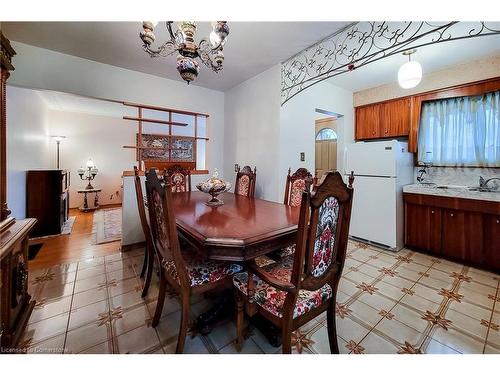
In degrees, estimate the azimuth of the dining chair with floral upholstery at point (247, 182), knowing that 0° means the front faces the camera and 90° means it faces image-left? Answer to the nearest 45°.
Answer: approximately 45°

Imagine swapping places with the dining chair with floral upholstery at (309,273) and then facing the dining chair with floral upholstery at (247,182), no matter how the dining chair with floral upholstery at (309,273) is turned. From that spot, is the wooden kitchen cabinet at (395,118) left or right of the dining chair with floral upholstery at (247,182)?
right

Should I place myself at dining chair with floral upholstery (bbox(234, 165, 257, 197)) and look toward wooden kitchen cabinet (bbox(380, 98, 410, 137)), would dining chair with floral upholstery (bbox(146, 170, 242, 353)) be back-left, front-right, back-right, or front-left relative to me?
back-right

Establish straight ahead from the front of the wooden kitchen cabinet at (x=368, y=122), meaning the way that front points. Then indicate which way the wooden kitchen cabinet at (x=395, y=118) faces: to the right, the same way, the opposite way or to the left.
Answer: the same way

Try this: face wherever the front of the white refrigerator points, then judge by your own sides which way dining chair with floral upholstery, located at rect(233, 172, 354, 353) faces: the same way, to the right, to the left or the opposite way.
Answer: to the right

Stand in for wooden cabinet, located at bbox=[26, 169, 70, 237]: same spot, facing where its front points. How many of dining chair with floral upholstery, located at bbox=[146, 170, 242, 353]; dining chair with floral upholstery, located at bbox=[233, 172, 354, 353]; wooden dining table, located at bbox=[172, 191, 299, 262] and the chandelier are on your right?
4

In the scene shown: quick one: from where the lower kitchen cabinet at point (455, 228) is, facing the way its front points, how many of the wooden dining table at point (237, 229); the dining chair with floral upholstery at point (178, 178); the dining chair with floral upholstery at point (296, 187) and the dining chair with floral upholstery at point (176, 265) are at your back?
0

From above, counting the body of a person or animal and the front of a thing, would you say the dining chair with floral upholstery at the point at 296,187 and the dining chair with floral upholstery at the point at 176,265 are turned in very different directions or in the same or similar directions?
very different directions

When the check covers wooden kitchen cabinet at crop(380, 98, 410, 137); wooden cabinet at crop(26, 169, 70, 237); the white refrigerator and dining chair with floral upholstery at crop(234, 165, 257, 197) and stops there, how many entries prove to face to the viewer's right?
1

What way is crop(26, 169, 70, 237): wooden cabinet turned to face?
to the viewer's right

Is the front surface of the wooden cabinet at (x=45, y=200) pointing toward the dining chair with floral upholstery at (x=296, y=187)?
no

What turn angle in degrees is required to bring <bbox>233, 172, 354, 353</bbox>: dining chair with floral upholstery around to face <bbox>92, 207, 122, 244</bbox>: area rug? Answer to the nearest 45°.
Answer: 0° — it already faces it

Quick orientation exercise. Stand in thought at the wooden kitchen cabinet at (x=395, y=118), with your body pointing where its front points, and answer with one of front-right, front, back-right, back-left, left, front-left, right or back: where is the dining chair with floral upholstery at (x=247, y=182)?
front

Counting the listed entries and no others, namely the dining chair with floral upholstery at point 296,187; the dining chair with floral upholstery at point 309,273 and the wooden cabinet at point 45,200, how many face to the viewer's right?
1

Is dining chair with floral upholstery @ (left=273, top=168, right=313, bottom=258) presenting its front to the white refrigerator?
no
